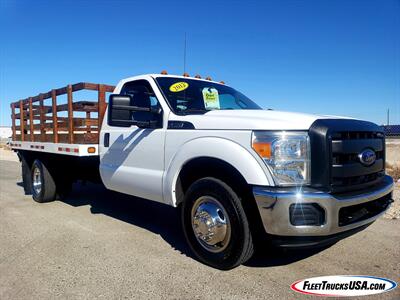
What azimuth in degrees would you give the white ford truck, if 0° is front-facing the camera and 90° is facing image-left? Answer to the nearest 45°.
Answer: approximately 315°
